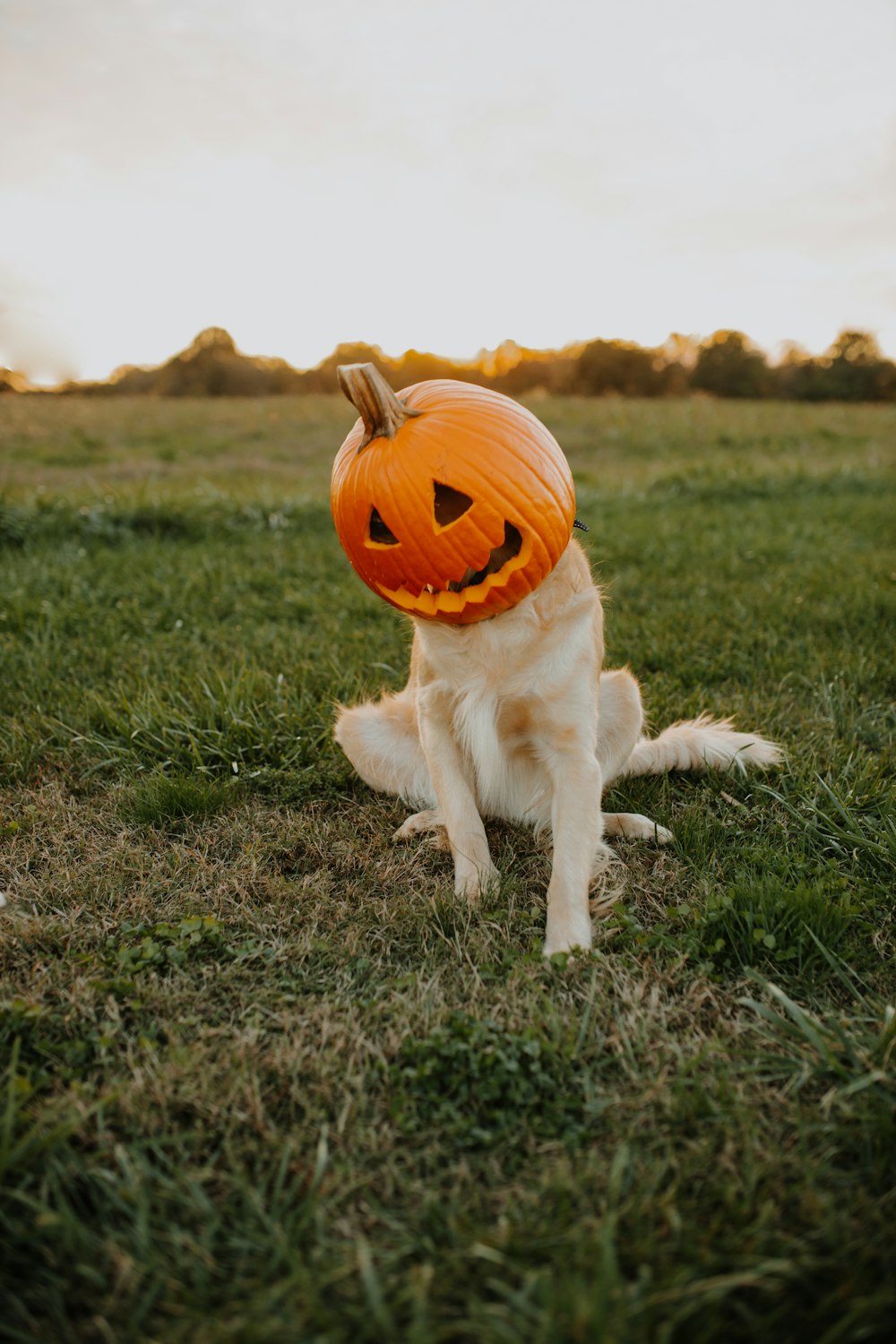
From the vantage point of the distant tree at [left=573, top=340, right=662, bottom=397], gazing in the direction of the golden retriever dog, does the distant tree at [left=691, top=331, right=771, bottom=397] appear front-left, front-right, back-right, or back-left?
back-left

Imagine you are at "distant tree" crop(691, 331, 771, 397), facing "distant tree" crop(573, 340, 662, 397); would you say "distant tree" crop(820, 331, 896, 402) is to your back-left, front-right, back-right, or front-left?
back-left

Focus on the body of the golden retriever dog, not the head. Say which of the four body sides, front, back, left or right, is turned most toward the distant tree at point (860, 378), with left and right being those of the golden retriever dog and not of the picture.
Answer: back

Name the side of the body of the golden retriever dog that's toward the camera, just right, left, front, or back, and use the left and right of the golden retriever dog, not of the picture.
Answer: front

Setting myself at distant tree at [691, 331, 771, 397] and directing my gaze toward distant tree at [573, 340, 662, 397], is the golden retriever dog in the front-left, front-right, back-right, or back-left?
front-left

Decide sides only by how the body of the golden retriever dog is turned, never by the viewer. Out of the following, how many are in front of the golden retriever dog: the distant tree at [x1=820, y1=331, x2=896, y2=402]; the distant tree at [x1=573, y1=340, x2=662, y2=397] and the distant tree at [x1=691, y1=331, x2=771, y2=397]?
0

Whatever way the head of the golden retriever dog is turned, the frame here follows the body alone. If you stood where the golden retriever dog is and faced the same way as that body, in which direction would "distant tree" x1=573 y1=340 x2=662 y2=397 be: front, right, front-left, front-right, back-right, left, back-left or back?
back

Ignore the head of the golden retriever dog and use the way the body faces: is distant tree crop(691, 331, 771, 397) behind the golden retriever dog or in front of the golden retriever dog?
behind
